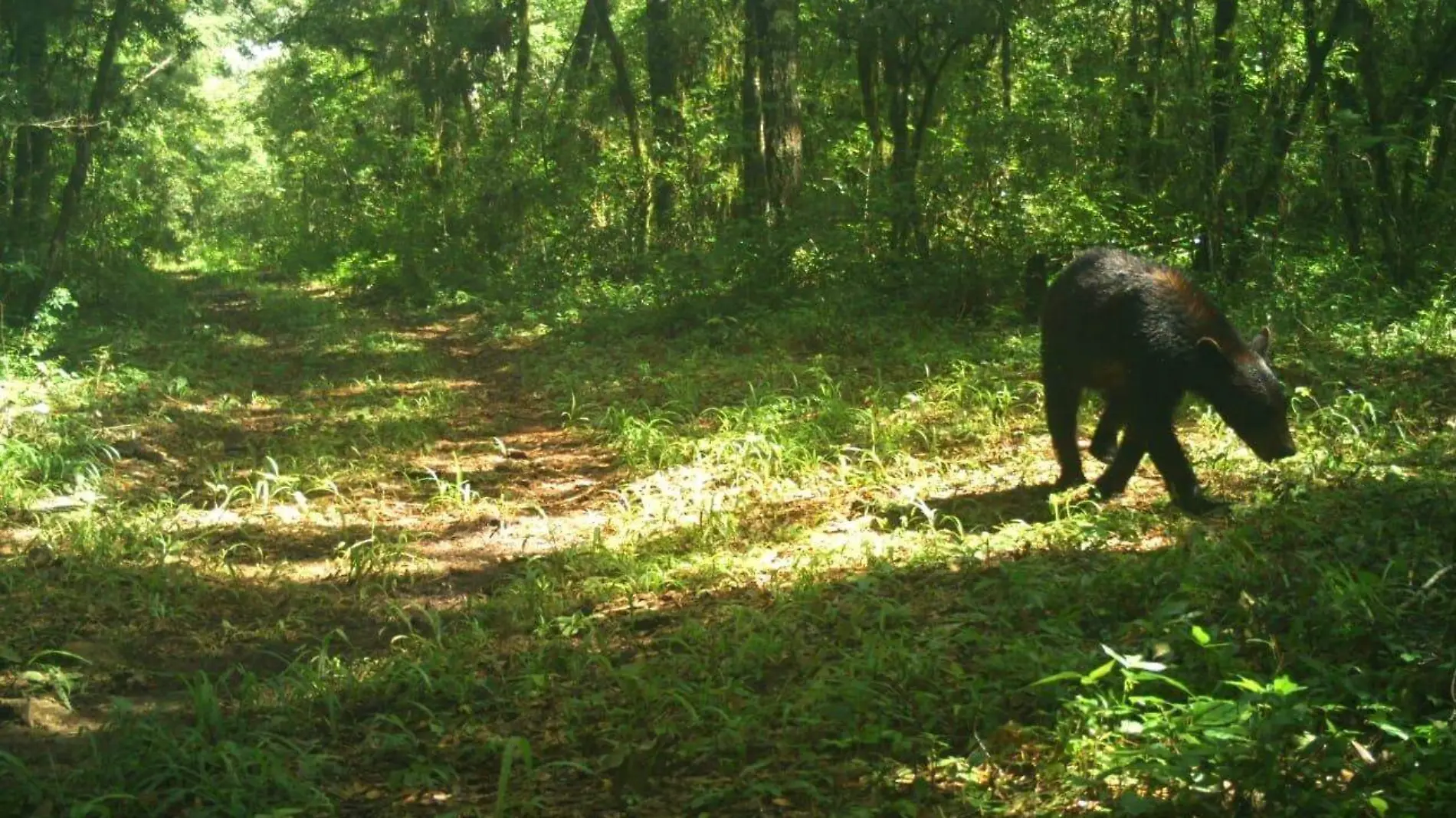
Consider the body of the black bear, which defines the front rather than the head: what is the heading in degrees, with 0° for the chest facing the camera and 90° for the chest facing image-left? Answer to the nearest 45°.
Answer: approximately 315°
